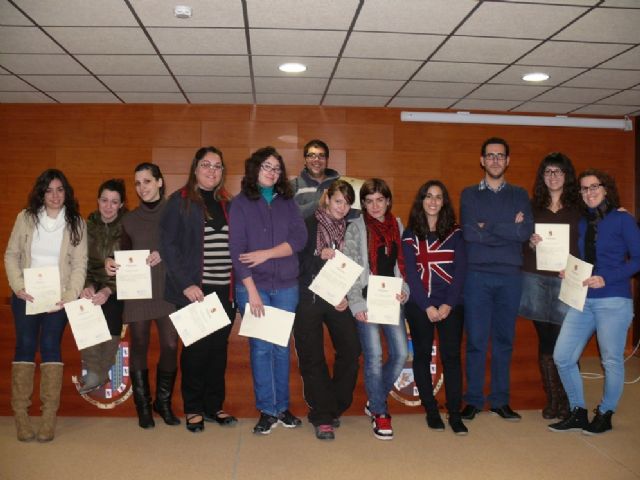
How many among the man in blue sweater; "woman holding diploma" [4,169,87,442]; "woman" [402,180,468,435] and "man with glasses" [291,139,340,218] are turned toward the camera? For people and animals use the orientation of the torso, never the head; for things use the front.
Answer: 4

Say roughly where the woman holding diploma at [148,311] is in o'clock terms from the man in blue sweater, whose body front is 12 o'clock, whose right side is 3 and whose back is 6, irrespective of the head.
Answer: The woman holding diploma is roughly at 2 o'clock from the man in blue sweater.

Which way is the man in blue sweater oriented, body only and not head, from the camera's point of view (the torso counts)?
toward the camera

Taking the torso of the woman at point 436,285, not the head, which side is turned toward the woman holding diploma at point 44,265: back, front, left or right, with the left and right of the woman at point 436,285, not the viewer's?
right

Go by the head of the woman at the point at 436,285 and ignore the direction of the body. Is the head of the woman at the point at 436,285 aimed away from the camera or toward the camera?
toward the camera

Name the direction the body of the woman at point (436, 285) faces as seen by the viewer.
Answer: toward the camera

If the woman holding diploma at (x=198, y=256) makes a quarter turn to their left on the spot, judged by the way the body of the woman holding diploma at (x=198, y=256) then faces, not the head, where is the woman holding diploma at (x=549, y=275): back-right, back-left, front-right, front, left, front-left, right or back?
front-right

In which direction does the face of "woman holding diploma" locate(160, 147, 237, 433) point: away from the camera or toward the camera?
toward the camera

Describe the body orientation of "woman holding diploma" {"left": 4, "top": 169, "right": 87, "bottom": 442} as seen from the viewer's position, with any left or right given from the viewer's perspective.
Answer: facing the viewer

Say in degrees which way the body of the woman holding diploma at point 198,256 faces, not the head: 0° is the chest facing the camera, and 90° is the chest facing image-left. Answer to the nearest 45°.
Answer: approximately 315°

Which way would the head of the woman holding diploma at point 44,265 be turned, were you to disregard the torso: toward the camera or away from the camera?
toward the camera
